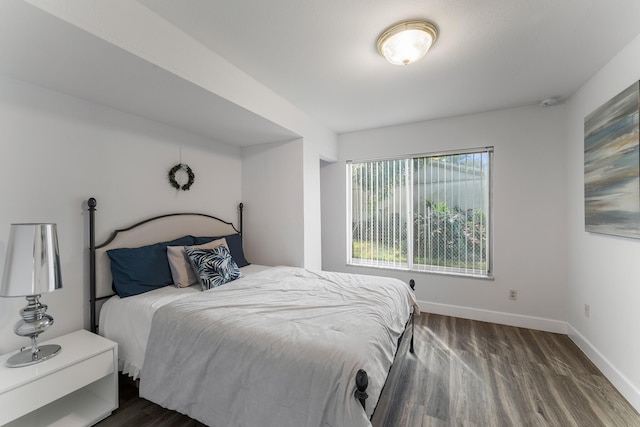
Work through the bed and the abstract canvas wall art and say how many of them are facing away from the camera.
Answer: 0

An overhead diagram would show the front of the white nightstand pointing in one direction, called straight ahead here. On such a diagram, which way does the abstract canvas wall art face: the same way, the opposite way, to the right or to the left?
the opposite way

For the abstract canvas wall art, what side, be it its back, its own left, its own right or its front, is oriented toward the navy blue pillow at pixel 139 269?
front

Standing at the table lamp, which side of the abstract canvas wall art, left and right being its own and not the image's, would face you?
front

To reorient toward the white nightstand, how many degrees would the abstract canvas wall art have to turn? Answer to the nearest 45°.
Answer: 0° — it already faces it

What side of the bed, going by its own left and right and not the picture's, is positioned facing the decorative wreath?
back

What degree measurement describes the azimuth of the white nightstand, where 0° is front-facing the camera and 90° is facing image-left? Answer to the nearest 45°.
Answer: approximately 315°

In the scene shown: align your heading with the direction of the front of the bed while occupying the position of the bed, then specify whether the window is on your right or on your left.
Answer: on your left

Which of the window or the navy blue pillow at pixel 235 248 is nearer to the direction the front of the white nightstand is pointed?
the window

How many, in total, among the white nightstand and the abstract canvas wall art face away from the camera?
0

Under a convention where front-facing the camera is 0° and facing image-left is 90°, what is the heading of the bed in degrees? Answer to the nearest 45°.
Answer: approximately 315°

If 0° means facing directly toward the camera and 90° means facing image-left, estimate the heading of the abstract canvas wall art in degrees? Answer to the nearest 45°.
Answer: approximately 45°
